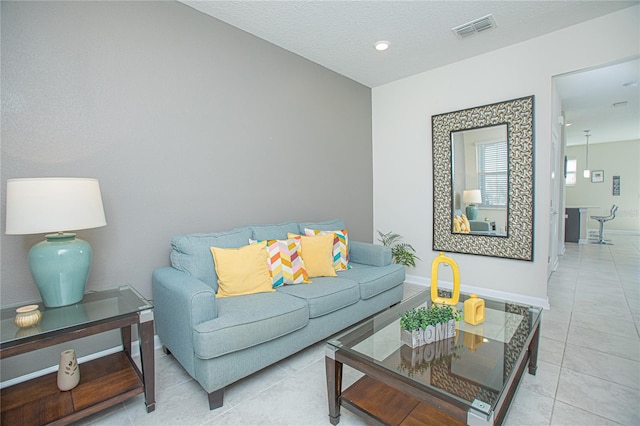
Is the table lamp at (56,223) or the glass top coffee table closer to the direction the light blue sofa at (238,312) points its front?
the glass top coffee table

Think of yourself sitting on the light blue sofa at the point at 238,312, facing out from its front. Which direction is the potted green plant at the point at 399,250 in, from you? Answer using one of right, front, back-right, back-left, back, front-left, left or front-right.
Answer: left

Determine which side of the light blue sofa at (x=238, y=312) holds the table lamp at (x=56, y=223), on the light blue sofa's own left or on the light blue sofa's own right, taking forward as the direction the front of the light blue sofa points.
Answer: on the light blue sofa's own right

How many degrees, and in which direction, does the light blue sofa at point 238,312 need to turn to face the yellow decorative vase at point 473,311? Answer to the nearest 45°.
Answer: approximately 45° to its left

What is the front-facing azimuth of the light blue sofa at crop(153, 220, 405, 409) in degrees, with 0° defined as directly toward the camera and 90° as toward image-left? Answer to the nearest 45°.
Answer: approximately 315°

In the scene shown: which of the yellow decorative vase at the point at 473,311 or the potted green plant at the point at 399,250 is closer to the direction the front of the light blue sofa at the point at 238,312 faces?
the yellow decorative vase

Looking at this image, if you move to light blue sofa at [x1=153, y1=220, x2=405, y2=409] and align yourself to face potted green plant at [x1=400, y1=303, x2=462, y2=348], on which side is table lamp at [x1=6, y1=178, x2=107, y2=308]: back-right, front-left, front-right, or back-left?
back-right

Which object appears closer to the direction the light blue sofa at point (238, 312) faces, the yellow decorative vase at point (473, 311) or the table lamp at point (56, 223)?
the yellow decorative vase

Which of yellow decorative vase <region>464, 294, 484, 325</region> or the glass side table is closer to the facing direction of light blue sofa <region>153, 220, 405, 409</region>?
the yellow decorative vase

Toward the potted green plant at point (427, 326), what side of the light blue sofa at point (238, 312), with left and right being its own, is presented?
front

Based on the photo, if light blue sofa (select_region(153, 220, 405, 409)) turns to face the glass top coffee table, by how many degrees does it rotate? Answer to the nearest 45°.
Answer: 0° — it already faces it
